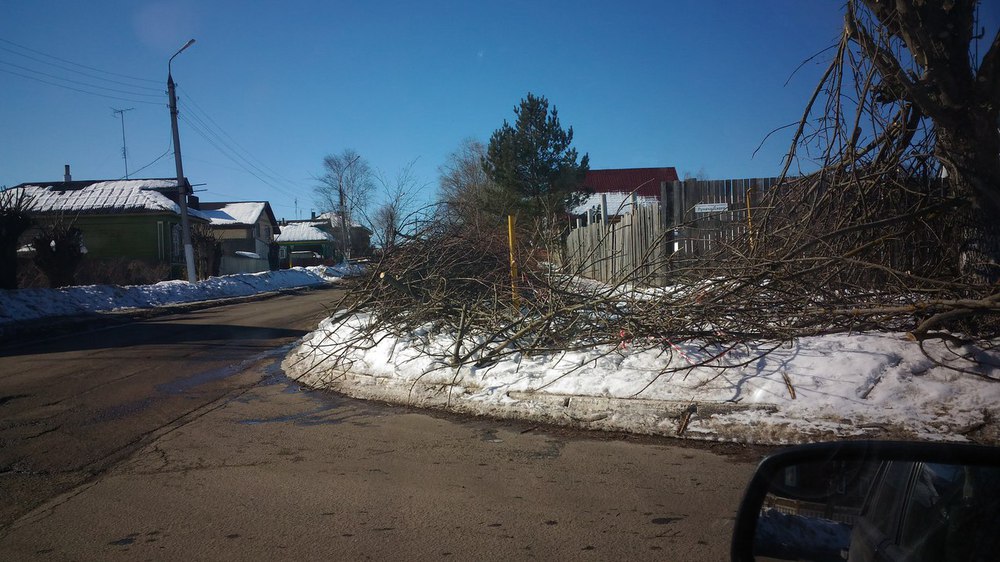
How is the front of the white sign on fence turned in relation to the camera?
facing the viewer

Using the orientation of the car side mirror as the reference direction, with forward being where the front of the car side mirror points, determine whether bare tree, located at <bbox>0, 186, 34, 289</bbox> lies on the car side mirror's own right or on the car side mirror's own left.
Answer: on the car side mirror's own right

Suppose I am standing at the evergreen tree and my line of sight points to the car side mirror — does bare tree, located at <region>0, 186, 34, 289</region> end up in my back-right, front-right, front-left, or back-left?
front-right

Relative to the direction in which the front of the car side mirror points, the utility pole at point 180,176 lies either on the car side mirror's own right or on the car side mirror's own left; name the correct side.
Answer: on the car side mirror's own right

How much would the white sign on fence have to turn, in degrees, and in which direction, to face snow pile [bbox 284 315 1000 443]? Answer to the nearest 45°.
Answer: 0° — it already faces it

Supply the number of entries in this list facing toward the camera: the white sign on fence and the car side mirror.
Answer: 2

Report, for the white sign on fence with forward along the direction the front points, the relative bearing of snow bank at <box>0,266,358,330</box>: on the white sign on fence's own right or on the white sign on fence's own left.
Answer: on the white sign on fence's own right

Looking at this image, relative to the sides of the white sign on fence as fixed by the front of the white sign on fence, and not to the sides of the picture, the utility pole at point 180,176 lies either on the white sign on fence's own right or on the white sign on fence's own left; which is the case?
on the white sign on fence's own right

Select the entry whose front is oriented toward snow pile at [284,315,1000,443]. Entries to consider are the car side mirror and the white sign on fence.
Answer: the white sign on fence

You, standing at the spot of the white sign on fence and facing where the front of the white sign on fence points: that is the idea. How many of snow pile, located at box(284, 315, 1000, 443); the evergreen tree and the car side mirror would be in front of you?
2

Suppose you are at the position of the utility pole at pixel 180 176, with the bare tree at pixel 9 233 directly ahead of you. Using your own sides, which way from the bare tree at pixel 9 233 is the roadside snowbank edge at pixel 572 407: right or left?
left

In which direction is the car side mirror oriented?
toward the camera

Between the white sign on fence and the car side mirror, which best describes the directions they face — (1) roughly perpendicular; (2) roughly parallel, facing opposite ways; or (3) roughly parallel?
roughly parallel

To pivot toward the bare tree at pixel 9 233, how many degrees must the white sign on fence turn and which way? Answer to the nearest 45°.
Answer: approximately 90° to its right
